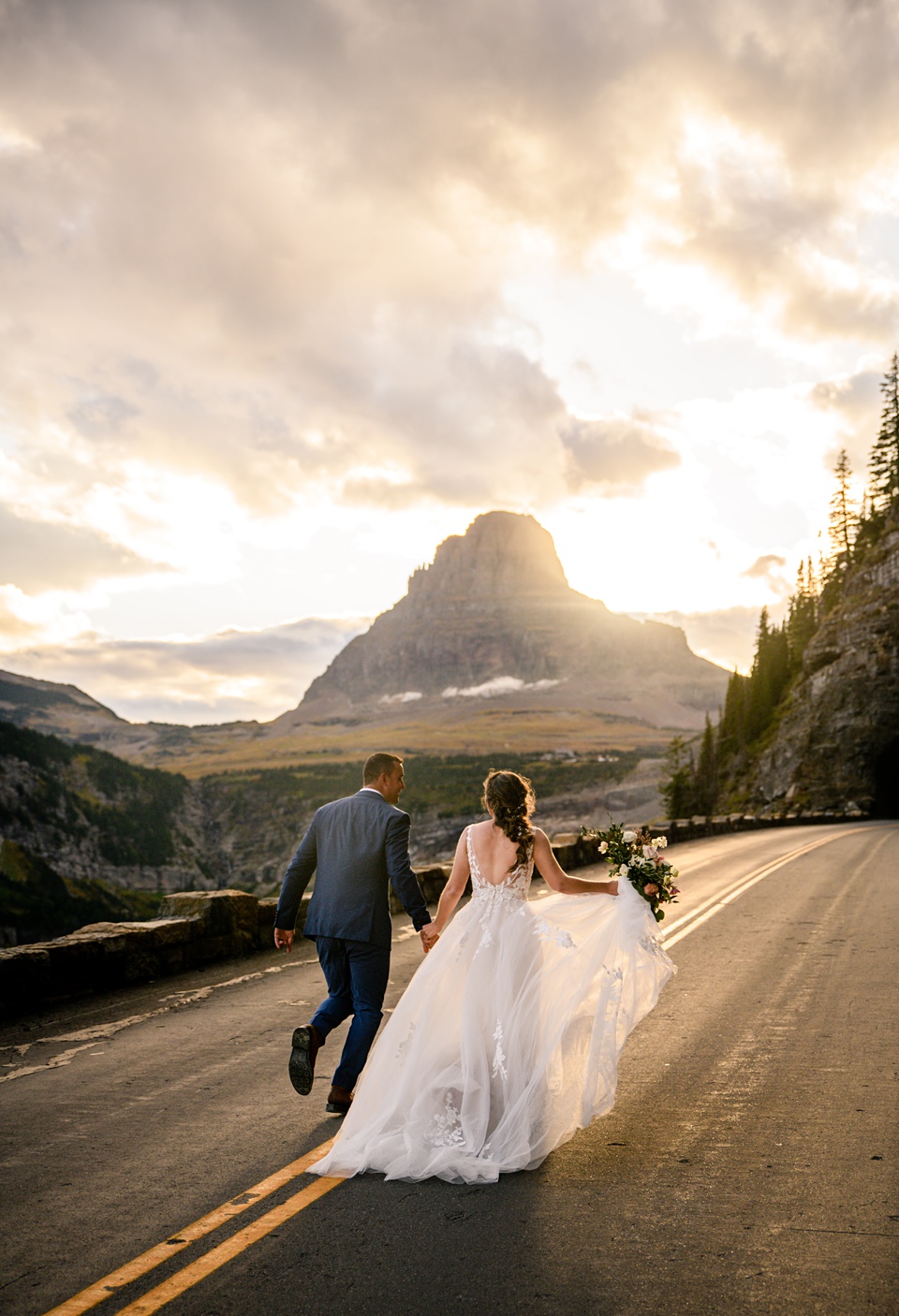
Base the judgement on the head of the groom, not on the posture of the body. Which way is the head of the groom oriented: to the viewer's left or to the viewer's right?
to the viewer's right

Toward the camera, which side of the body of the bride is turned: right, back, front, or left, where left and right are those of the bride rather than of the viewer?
back

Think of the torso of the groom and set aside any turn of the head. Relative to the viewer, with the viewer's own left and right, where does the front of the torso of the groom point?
facing away from the viewer and to the right of the viewer

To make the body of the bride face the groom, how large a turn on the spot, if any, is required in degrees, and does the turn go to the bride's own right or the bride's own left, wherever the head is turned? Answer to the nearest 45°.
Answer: approximately 45° to the bride's own left

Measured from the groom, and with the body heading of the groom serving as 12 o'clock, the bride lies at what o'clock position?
The bride is roughly at 3 o'clock from the groom.

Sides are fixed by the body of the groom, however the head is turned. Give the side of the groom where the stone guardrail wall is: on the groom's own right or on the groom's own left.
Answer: on the groom's own left
